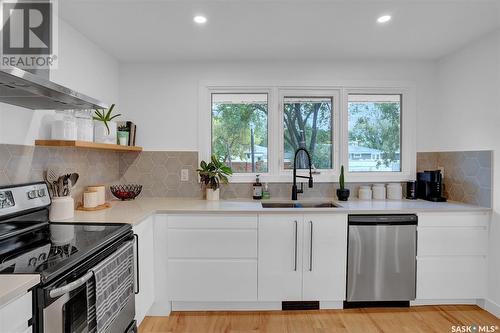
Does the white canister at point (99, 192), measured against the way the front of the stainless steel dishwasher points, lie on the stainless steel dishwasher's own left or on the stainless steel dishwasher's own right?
on the stainless steel dishwasher's own right

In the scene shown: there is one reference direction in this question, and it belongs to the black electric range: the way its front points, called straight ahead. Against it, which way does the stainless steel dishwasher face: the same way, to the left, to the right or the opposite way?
to the right

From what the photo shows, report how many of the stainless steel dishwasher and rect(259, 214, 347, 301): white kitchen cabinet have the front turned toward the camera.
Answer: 2

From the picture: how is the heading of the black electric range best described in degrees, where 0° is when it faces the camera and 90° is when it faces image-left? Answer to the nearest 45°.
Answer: approximately 315°

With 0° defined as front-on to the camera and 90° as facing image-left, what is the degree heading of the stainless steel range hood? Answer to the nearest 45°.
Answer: approximately 315°

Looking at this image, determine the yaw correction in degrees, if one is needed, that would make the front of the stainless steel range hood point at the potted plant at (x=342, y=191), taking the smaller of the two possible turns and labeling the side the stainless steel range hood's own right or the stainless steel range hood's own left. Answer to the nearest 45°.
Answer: approximately 45° to the stainless steel range hood's own left

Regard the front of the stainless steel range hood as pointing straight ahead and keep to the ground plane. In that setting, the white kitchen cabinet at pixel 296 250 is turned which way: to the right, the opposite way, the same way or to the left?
to the right

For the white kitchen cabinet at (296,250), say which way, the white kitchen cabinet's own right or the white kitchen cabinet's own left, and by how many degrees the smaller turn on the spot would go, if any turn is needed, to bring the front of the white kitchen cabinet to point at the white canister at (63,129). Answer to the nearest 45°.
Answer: approximately 45° to the white kitchen cabinet's own right

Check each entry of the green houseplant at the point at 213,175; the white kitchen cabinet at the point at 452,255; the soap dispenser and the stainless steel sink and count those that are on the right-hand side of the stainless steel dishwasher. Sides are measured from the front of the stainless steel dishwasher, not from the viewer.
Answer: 3

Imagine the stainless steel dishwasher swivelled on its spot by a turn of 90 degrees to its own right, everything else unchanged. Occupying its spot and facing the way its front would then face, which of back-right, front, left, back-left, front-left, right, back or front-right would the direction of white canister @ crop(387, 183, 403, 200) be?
right

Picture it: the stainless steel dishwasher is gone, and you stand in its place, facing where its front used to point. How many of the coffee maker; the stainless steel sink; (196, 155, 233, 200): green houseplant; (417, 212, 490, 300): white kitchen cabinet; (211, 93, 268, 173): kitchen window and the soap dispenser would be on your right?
4

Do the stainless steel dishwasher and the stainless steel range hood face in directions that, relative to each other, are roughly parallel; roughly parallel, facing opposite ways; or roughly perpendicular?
roughly perpendicular
